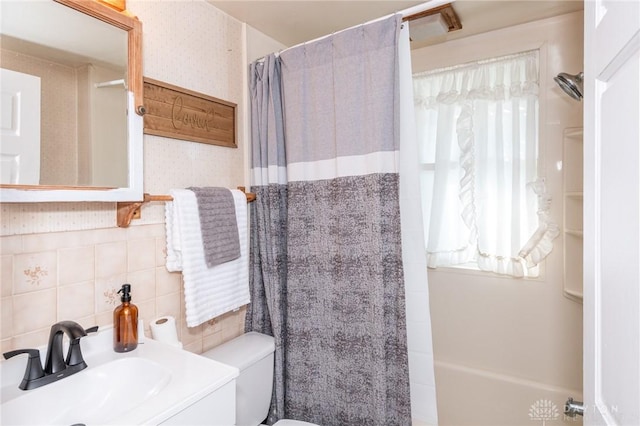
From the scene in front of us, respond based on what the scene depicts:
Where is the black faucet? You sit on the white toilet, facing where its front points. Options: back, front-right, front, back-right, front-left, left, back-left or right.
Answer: right

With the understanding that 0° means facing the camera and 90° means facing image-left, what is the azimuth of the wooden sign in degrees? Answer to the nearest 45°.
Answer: approximately 315°

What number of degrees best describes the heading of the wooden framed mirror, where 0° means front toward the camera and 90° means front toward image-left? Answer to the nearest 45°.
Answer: approximately 315°

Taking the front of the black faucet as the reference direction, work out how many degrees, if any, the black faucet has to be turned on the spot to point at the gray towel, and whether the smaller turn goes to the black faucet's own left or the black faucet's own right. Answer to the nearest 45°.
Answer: approximately 45° to the black faucet's own left

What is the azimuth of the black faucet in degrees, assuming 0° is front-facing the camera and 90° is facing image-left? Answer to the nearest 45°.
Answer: approximately 315°
